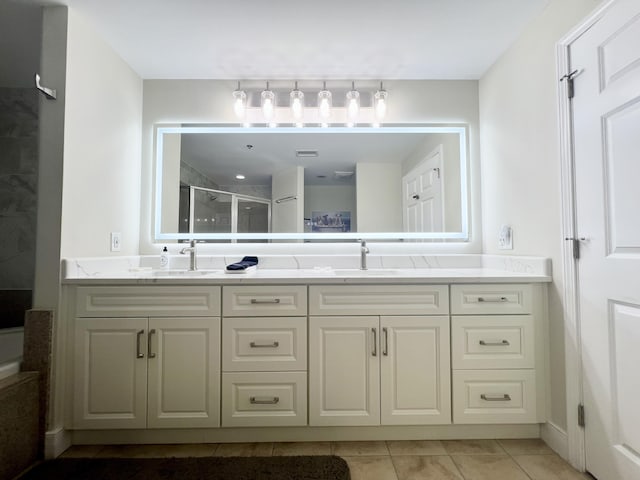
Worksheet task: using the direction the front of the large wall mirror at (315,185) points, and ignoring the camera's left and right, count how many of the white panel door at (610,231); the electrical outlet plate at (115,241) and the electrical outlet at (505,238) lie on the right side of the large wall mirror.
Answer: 1

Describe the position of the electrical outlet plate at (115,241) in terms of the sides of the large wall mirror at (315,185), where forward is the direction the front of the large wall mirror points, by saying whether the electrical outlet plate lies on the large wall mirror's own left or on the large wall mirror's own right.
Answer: on the large wall mirror's own right

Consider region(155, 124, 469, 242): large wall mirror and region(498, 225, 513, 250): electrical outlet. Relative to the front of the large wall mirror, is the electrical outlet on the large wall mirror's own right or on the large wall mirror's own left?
on the large wall mirror's own left

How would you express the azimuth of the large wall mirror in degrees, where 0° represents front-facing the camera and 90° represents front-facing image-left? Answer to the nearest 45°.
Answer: approximately 0°

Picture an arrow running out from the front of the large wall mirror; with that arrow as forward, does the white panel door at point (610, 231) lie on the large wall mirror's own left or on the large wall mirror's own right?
on the large wall mirror's own left

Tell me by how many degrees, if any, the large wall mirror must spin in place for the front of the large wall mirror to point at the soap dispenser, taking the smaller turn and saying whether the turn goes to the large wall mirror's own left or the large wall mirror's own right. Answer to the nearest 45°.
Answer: approximately 90° to the large wall mirror's own right
